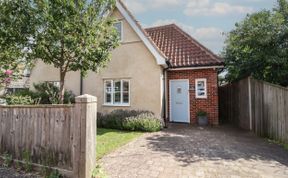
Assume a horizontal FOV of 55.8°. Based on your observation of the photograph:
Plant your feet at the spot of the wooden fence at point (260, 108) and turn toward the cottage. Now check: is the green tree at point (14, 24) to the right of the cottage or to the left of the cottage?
left

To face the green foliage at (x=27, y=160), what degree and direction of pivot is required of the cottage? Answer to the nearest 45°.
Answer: approximately 45° to its right

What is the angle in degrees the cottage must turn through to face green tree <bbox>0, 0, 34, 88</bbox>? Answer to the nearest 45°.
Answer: approximately 45° to its right

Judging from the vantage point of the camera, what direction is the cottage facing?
facing the viewer

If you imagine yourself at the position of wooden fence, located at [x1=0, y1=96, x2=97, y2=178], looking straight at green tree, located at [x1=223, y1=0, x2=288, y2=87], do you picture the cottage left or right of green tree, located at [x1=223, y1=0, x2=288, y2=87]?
left

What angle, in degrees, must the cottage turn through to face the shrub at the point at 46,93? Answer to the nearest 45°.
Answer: approximately 90° to its right

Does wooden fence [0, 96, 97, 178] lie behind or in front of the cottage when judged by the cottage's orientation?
in front

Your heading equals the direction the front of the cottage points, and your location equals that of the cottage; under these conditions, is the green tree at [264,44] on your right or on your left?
on your left

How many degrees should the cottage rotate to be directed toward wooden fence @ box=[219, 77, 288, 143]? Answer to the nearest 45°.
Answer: approximately 45° to its left

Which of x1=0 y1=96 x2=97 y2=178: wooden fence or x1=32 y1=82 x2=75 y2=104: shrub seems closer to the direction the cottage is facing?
the wooden fence

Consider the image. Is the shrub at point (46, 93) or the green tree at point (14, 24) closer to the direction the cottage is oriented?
the green tree
